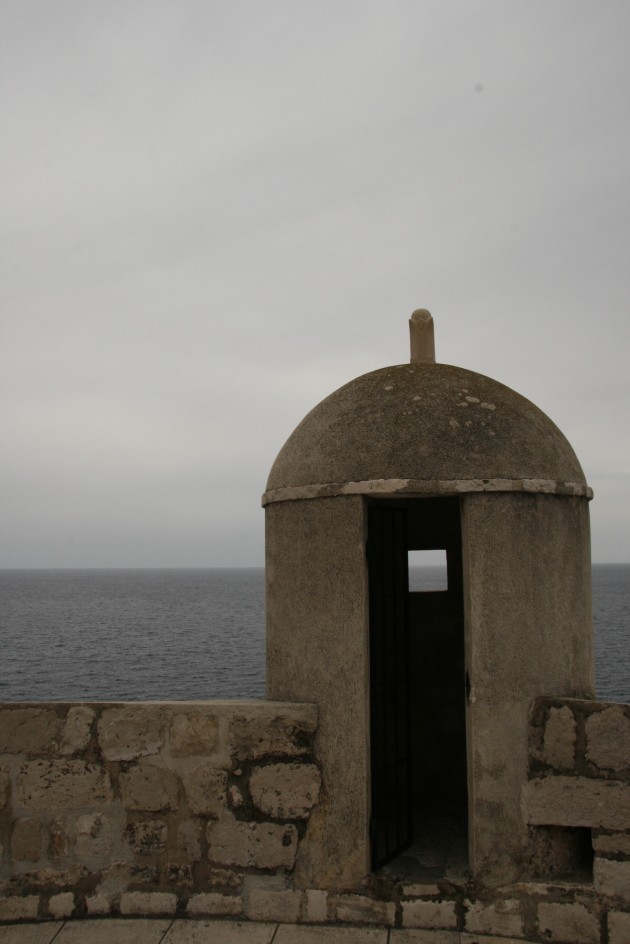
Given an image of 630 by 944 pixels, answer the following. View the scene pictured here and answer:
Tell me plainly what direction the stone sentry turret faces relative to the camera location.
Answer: facing the viewer
